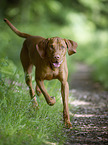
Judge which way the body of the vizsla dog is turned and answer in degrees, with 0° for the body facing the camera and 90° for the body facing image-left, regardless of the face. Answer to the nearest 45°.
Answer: approximately 315°
